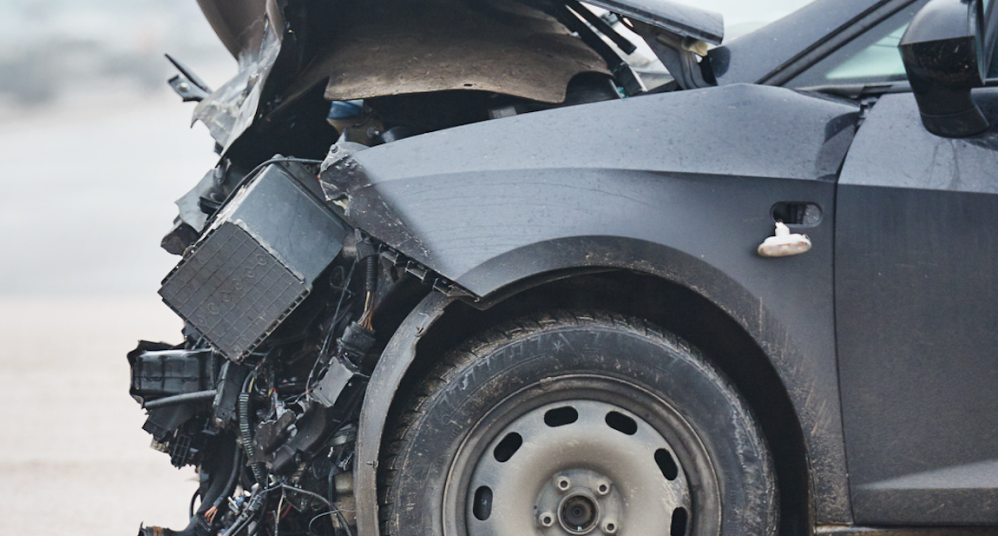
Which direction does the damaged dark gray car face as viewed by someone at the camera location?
facing to the left of the viewer
